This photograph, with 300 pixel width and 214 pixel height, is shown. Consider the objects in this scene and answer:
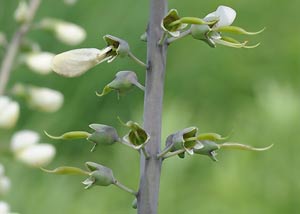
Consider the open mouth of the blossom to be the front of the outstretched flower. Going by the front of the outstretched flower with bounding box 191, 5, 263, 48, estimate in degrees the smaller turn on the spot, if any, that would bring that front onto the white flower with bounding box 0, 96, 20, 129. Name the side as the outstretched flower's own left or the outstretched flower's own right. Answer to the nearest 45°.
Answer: approximately 135° to the outstretched flower's own left

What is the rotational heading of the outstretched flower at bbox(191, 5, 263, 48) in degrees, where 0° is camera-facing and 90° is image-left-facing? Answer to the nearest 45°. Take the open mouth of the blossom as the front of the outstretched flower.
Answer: approximately 270°

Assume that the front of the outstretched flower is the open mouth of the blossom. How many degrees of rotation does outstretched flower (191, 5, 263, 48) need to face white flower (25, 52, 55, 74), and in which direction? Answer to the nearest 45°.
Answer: approximately 135° to its left
